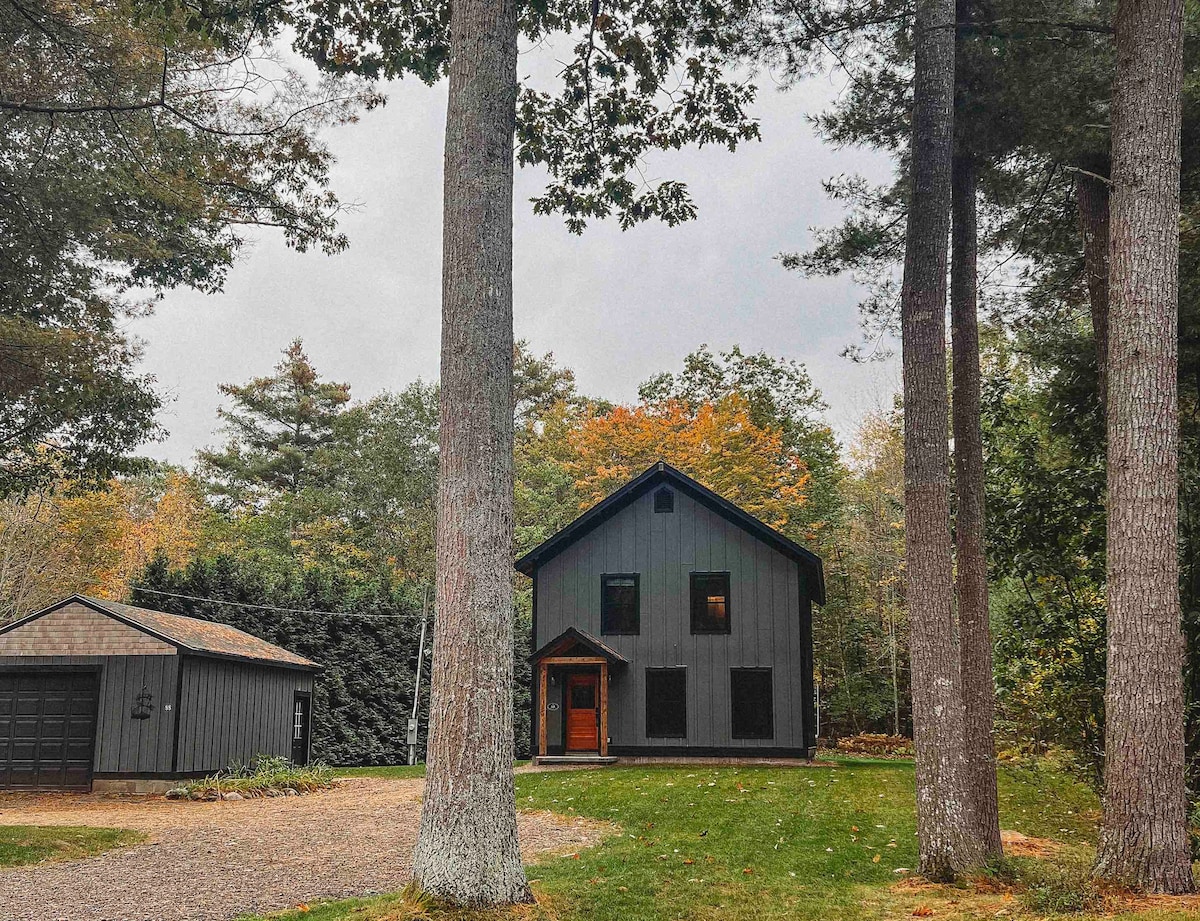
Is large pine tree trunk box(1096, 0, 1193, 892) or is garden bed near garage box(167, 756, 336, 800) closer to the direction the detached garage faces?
the large pine tree trunk

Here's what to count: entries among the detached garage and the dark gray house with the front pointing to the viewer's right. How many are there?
0

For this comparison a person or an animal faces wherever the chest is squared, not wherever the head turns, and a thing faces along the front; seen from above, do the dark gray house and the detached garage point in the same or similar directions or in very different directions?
same or similar directions

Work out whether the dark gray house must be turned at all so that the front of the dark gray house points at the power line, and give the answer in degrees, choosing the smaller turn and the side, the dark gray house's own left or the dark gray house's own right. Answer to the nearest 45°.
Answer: approximately 90° to the dark gray house's own right

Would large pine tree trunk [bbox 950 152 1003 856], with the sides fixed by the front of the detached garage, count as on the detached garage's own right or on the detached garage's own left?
on the detached garage's own left

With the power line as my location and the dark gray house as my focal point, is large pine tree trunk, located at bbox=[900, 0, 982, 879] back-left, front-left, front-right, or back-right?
front-right

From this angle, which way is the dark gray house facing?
toward the camera

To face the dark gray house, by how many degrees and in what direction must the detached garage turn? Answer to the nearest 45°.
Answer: approximately 135° to its left

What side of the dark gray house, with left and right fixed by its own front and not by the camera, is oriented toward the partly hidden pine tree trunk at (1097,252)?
front

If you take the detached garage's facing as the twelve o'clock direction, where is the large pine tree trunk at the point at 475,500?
The large pine tree trunk is roughly at 10 o'clock from the detached garage.
